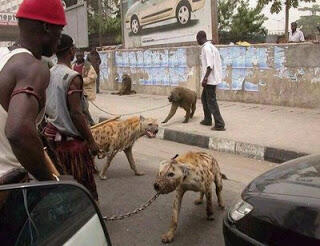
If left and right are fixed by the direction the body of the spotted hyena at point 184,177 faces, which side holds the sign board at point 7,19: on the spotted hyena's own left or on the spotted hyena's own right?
on the spotted hyena's own right

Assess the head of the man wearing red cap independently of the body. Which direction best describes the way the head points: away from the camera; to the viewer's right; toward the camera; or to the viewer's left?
to the viewer's right

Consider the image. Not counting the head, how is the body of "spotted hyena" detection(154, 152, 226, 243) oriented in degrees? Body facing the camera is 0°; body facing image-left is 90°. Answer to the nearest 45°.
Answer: approximately 45°

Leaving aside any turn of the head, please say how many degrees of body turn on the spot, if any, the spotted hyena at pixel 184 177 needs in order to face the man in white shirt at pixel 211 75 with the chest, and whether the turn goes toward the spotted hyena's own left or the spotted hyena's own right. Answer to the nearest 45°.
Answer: approximately 135° to the spotted hyena's own right

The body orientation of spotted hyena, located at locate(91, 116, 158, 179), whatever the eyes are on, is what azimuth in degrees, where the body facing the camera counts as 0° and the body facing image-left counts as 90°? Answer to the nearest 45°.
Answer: approximately 270°

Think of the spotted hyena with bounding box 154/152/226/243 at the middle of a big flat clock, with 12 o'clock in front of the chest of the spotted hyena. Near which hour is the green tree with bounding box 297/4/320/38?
The green tree is roughly at 5 o'clock from the spotted hyena.

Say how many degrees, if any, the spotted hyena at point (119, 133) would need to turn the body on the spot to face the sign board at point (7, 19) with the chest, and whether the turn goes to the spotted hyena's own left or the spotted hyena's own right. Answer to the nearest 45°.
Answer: approximately 90° to the spotted hyena's own left

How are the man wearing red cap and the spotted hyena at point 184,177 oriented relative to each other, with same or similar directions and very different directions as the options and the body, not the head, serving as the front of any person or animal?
very different directions

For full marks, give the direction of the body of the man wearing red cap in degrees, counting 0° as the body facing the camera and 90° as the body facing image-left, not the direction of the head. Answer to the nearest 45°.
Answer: approximately 225°

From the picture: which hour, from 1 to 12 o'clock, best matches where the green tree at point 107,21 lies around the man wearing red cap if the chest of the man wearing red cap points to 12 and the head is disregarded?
The green tree is roughly at 11 o'clock from the man wearing red cap.

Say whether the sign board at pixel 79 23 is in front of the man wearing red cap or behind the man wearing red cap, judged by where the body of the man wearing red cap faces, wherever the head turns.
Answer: in front

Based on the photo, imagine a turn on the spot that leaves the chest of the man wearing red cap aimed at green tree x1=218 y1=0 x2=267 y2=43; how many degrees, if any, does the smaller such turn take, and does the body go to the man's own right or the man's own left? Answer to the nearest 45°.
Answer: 0° — they already face it

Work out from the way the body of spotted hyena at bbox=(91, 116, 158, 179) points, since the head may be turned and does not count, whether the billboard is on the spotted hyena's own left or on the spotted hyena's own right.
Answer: on the spotted hyena's own left

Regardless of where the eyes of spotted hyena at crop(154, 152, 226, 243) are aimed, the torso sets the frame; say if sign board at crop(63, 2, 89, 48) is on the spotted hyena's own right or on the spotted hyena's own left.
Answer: on the spotted hyena's own right

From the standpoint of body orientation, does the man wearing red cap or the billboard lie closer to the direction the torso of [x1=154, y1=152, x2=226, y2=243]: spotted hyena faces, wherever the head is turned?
the man wearing red cap

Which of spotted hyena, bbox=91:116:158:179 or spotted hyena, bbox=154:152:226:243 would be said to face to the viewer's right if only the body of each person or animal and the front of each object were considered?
spotted hyena, bbox=91:116:158:179
